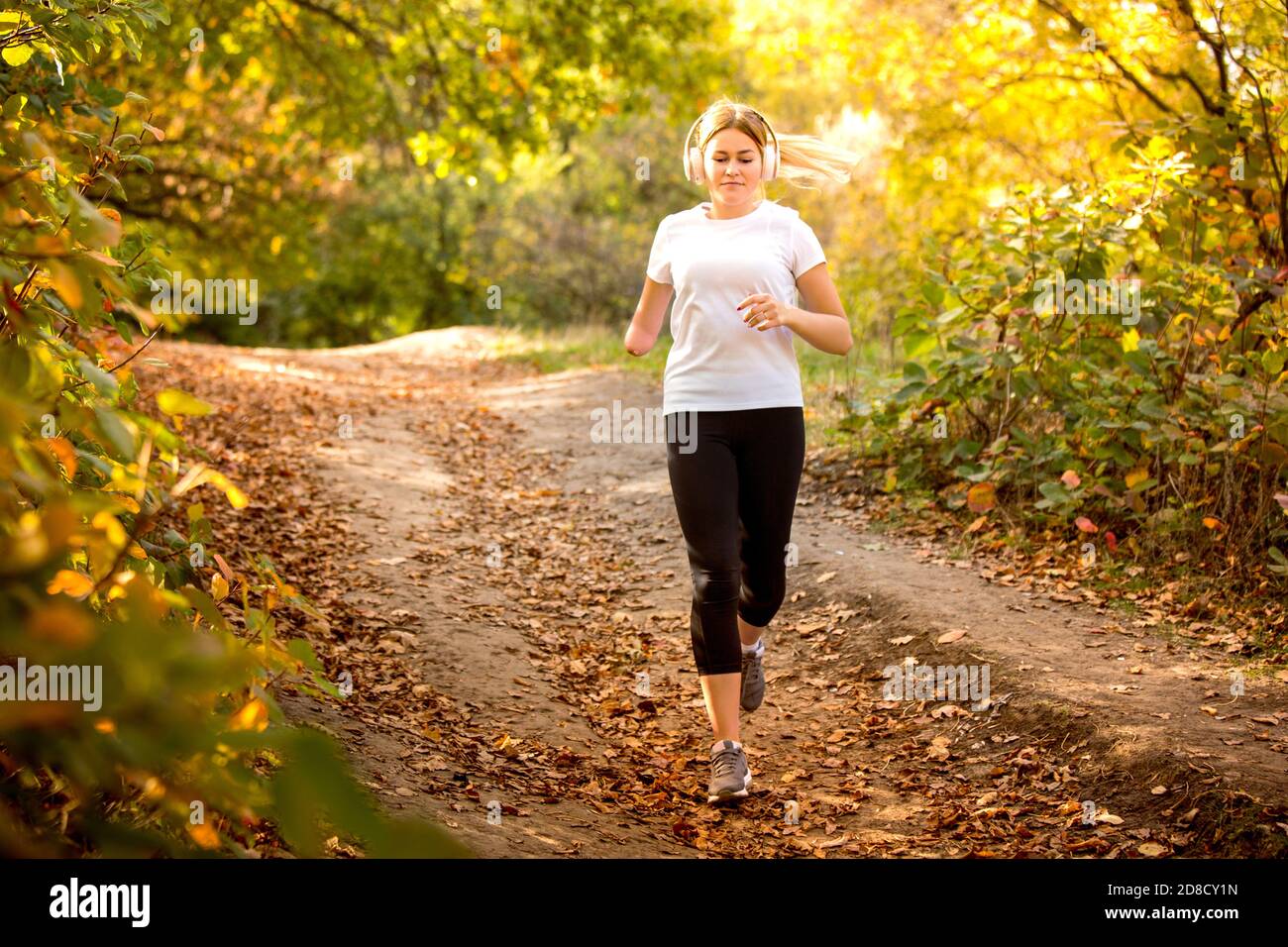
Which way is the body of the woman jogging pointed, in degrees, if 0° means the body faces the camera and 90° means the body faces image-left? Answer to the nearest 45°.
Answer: approximately 0°

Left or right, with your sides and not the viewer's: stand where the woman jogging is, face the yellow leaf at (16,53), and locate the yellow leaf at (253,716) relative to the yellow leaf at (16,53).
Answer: left

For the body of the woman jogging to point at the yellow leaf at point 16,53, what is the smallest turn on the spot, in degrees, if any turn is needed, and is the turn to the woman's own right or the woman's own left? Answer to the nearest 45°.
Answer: approximately 45° to the woman's own right

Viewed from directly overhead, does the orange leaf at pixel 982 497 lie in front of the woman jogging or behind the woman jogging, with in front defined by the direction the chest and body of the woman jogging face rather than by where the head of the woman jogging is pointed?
behind
